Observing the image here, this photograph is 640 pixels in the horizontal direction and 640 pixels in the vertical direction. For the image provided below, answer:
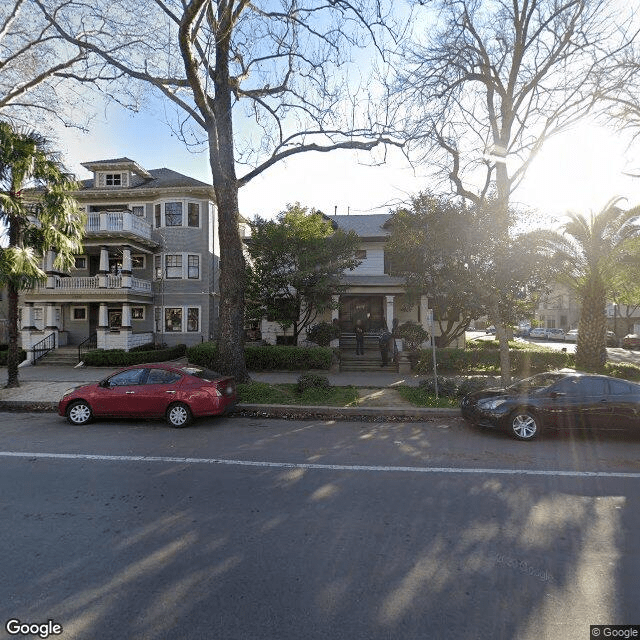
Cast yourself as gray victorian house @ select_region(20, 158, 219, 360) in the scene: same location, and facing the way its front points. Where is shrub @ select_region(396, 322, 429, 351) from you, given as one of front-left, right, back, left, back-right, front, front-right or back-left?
left

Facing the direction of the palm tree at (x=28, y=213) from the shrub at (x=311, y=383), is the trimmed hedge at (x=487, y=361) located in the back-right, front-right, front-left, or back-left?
back-right

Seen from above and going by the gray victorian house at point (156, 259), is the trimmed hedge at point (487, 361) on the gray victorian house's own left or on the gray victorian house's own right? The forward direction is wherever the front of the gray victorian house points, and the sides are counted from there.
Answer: on the gray victorian house's own left

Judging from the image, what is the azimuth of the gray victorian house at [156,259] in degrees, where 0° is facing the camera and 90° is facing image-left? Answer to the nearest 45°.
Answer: approximately 45°

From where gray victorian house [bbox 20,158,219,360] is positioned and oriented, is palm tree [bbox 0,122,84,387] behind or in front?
in front

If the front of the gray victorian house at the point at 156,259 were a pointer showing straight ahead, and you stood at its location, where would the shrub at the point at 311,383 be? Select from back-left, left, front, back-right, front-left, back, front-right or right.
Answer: front-left

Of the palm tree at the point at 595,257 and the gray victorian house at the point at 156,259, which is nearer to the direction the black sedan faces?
the gray victorian house

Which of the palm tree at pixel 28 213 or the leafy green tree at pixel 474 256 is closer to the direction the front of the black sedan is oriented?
the palm tree

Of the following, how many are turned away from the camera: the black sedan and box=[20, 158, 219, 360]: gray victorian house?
0

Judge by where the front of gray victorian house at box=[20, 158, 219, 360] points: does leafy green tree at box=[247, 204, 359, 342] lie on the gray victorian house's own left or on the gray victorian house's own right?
on the gray victorian house's own left

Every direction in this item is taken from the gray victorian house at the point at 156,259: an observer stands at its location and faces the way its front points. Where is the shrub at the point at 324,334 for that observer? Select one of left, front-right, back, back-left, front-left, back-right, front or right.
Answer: left

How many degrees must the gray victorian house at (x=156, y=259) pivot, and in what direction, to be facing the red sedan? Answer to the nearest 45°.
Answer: approximately 45° to its left
